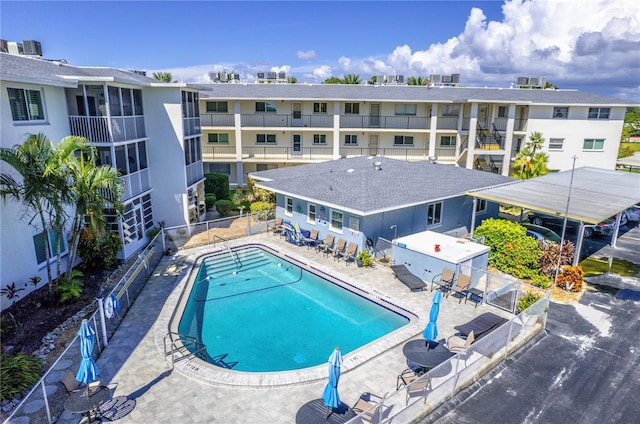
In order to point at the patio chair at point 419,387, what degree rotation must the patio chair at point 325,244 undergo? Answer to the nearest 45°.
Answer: approximately 45° to its left

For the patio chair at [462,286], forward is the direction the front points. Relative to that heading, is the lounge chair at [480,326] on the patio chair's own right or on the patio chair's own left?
on the patio chair's own left

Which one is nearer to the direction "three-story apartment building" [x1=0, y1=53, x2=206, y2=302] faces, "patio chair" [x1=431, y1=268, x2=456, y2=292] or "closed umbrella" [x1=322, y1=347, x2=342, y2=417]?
the patio chair

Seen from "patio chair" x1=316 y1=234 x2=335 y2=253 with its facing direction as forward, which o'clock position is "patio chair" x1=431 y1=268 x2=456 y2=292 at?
"patio chair" x1=431 y1=268 x2=456 y2=292 is roughly at 9 o'clock from "patio chair" x1=316 y1=234 x2=335 y2=253.

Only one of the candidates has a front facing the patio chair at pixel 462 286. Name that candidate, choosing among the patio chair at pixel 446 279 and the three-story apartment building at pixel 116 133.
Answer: the three-story apartment building

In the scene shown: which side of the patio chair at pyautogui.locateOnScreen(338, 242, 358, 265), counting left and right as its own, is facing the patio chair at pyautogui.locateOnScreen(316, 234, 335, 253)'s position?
right

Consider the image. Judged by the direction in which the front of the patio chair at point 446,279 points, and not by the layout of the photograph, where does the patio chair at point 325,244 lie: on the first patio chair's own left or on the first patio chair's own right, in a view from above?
on the first patio chair's own right

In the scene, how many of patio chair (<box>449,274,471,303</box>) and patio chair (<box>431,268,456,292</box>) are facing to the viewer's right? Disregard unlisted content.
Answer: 0

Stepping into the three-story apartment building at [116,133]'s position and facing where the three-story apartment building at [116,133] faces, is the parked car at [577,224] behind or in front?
in front

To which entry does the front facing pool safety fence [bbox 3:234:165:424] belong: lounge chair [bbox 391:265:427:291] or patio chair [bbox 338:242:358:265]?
the patio chair

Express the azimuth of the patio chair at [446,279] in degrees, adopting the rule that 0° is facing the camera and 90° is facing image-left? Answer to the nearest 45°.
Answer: approximately 45°

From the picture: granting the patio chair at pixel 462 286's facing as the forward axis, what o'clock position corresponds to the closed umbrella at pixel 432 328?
The closed umbrella is roughly at 11 o'clock from the patio chair.
